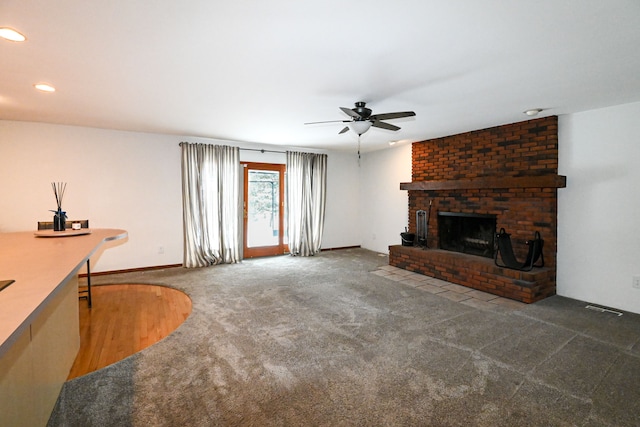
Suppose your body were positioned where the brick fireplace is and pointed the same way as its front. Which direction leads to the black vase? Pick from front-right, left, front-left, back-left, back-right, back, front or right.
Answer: front

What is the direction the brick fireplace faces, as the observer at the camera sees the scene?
facing the viewer and to the left of the viewer

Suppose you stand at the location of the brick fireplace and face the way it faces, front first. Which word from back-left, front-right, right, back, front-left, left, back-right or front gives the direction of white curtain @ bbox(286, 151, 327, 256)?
front-right

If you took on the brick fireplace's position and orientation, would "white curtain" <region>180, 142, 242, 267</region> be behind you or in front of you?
in front

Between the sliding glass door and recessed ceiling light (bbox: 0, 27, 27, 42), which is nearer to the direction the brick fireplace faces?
the recessed ceiling light

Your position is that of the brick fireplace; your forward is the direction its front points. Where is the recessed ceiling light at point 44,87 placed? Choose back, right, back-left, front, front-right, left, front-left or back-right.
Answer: front

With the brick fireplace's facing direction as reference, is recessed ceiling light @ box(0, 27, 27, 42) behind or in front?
in front

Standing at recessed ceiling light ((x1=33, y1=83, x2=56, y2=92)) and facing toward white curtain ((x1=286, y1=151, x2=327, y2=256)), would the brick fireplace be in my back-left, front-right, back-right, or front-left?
front-right

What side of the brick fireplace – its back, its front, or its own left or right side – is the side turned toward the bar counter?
front

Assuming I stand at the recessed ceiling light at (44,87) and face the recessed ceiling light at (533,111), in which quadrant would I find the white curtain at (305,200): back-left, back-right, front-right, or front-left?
front-left

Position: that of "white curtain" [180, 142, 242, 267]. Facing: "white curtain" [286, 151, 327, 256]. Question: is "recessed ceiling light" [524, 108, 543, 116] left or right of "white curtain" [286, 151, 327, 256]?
right

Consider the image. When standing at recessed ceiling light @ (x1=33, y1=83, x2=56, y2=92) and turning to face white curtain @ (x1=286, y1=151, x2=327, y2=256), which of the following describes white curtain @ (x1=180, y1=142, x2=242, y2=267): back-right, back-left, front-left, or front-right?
front-left
